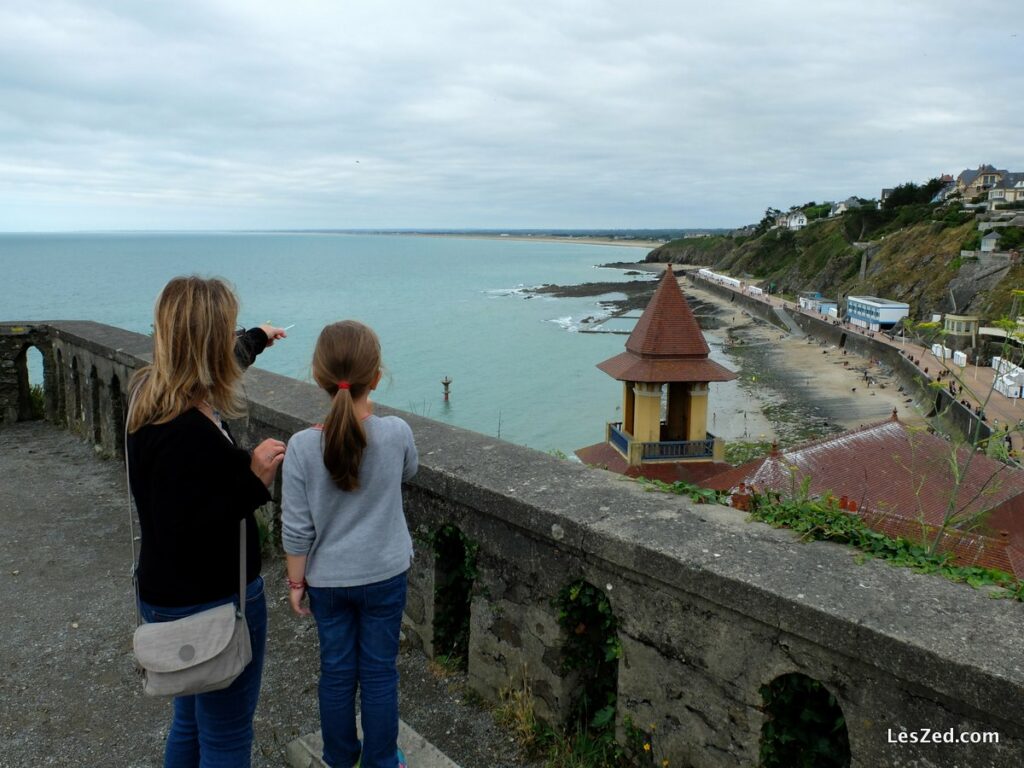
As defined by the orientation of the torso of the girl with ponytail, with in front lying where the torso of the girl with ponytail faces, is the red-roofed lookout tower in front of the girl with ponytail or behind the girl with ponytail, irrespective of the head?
in front

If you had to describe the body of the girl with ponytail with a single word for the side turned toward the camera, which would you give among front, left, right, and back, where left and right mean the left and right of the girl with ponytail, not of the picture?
back

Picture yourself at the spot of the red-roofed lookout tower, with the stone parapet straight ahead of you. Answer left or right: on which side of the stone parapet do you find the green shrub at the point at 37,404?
right

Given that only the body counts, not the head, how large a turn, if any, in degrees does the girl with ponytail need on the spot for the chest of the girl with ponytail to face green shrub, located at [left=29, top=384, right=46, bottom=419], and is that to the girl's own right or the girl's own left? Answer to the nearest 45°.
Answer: approximately 45° to the girl's own left
